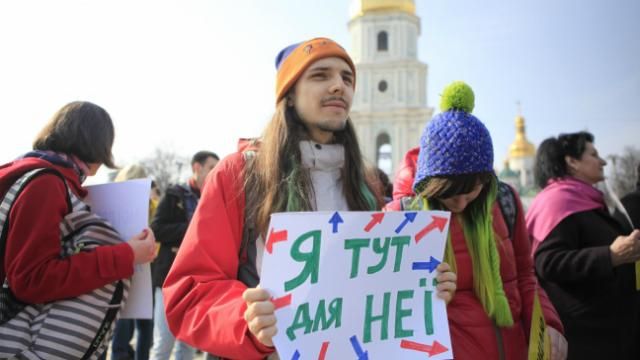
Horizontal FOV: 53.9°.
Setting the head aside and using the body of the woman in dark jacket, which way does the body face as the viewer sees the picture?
to the viewer's right

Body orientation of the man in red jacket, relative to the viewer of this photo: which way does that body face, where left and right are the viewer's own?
facing the viewer and to the right of the viewer

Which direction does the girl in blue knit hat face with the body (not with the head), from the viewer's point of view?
toward the camera

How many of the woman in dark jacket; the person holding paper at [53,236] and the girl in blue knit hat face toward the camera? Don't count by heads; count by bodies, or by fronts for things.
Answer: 1

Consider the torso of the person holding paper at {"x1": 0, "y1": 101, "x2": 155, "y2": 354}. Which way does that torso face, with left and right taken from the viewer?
facing to the right of the viewer

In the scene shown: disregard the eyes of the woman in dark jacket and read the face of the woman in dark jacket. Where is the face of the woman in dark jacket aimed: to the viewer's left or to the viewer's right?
to the viewer's right

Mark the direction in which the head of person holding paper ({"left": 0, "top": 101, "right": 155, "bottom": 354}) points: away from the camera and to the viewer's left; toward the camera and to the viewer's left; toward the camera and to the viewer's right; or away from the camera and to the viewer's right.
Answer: away from the camera and to the viewer's right

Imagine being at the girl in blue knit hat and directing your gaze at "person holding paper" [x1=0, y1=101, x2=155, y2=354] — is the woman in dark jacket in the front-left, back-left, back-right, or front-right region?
back-right

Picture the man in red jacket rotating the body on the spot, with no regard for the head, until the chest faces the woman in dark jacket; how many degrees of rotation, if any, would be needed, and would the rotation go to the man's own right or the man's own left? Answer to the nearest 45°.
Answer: approximately 90° to the man's own left

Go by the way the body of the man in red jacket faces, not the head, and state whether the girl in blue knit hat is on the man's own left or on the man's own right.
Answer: on the man's own left
